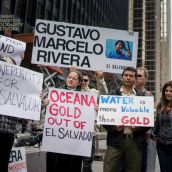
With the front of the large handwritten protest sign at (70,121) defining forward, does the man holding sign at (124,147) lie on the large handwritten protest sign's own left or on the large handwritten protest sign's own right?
on the large handwritten protest sign's own left

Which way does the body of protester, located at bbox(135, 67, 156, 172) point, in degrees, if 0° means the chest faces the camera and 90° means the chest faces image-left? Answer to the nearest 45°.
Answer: approximately 45°

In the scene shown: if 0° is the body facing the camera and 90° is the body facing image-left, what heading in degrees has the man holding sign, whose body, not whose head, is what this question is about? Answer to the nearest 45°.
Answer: approximately 0°

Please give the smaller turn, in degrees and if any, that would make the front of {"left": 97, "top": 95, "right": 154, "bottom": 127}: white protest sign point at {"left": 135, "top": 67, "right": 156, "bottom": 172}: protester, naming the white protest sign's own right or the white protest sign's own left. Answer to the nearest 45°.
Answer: approximately 135° to the white protest sign's own left
